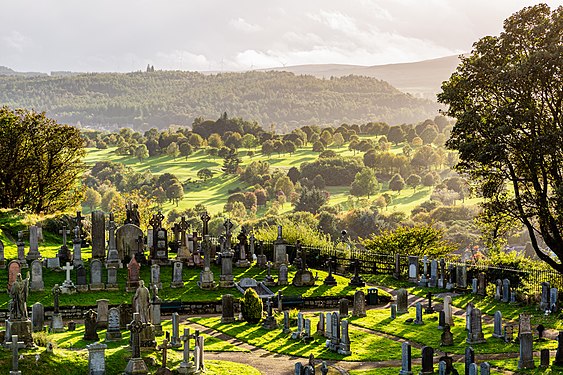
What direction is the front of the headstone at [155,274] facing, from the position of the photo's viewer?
facing the viewer

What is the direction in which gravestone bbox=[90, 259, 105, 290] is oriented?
toward the camera

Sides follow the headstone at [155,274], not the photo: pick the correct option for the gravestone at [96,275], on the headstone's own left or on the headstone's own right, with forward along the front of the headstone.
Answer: on the headstone's own right

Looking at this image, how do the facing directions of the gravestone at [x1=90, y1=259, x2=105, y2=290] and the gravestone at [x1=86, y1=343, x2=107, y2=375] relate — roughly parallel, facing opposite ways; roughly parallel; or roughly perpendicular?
roughly parallel

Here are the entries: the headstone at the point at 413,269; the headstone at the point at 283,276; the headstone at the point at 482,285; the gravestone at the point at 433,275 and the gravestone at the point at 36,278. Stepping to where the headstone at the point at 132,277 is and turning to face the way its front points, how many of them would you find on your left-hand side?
4

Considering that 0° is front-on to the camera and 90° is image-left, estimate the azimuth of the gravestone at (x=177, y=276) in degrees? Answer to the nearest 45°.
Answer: approximately 0°

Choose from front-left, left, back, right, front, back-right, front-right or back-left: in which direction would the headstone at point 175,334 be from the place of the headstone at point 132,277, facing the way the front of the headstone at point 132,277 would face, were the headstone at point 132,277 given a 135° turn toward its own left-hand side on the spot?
back-right

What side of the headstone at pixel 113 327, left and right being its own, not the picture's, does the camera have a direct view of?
front

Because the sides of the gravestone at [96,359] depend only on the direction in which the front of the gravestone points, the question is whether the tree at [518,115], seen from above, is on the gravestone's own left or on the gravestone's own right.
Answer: on the gravestone's own left

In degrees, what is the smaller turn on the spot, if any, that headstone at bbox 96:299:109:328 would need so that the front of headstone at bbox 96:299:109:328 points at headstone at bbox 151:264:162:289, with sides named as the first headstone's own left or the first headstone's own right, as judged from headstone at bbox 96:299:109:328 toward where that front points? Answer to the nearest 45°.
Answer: approximately 180°

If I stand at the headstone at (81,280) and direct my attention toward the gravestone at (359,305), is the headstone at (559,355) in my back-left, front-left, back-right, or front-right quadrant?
front-right

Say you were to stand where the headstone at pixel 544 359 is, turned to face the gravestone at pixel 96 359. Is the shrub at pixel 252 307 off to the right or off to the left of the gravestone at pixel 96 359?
right

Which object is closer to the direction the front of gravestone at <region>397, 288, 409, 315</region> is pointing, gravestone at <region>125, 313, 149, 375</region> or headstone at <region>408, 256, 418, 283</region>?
the gravestone
